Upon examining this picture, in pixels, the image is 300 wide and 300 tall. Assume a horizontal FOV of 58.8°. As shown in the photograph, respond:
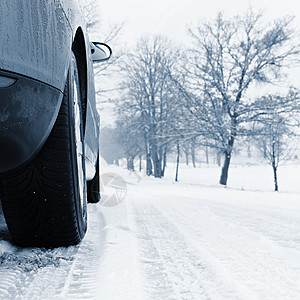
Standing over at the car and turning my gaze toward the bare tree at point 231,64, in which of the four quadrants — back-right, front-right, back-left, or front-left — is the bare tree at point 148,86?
front-left

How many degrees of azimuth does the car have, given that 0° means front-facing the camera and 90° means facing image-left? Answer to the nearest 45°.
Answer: approximately 180°

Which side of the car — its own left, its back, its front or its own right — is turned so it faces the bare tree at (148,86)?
front

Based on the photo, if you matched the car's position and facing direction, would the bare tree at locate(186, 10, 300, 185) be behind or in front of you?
in front

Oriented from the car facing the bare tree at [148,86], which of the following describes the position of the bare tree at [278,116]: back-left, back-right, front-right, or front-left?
front-right

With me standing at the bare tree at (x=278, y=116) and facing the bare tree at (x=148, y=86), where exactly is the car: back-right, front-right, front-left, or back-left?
back-left

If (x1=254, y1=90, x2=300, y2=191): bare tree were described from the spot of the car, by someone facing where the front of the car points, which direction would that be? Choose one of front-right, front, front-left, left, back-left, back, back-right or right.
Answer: front-right
